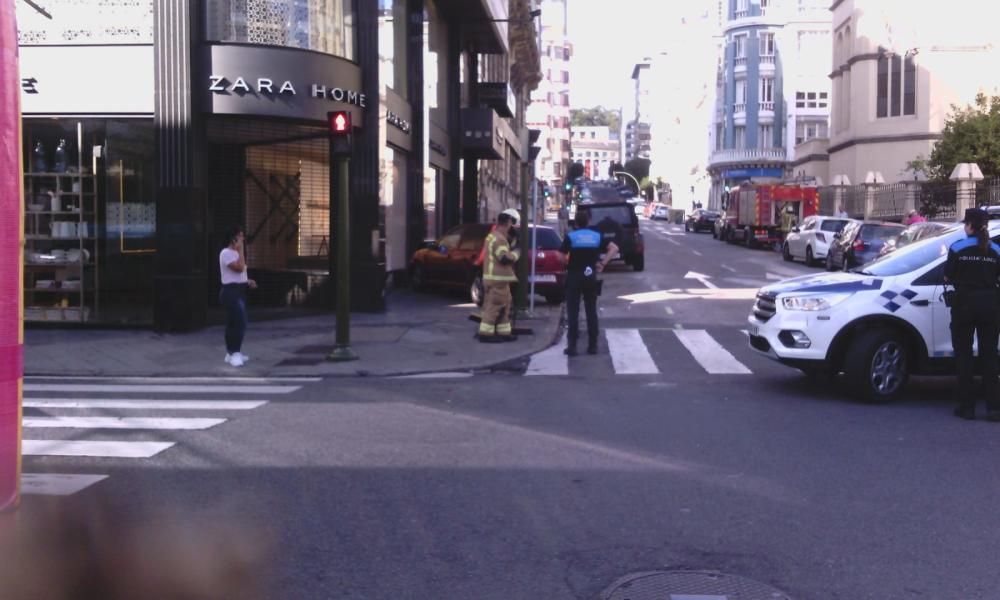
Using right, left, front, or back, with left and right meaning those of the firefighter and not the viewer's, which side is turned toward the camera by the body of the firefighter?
right

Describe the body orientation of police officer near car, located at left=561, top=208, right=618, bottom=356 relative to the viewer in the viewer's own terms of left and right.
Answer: facing away from the viewer

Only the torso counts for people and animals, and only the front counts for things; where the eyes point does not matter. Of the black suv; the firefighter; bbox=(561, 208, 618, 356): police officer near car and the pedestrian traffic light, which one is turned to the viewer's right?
the firefighter

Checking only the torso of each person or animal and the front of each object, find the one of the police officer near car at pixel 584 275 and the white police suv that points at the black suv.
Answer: the police officer near car

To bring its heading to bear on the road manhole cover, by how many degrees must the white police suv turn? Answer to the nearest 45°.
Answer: approximately 45° to its left
